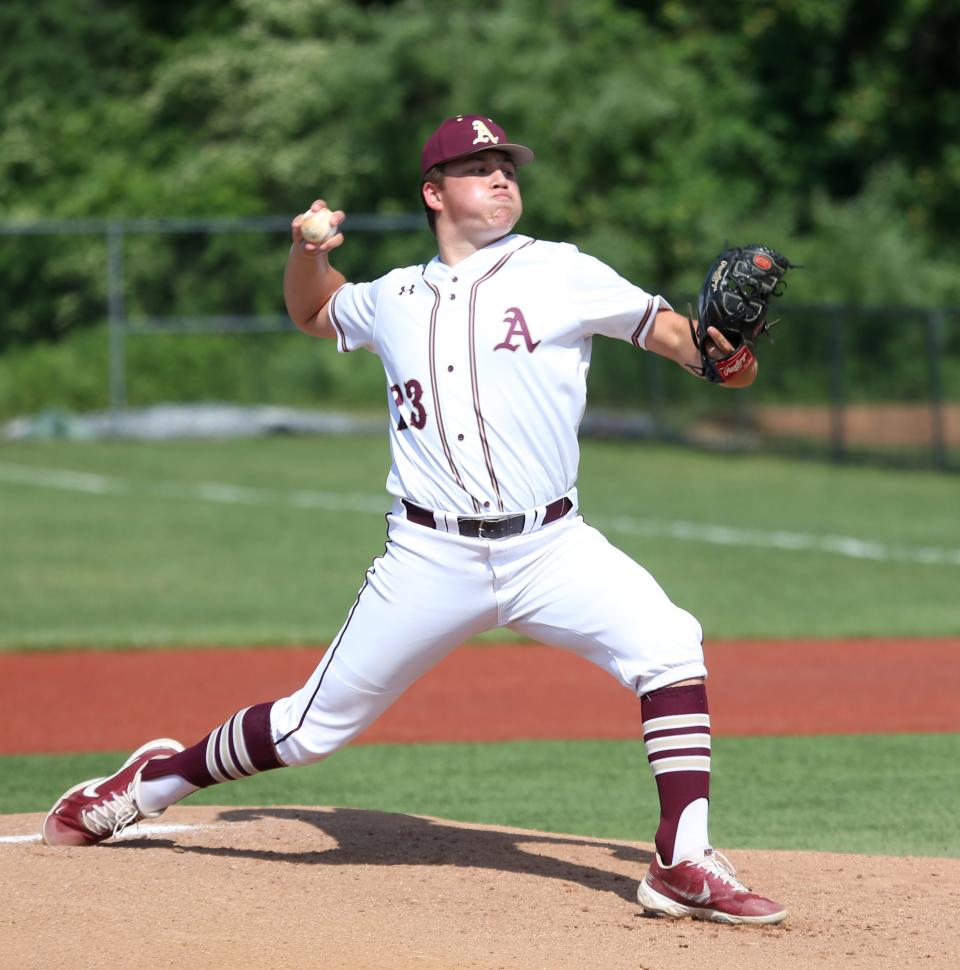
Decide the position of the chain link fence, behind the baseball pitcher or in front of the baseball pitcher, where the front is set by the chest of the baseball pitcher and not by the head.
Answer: behind

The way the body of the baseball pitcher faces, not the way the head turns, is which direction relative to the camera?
toward the camera
